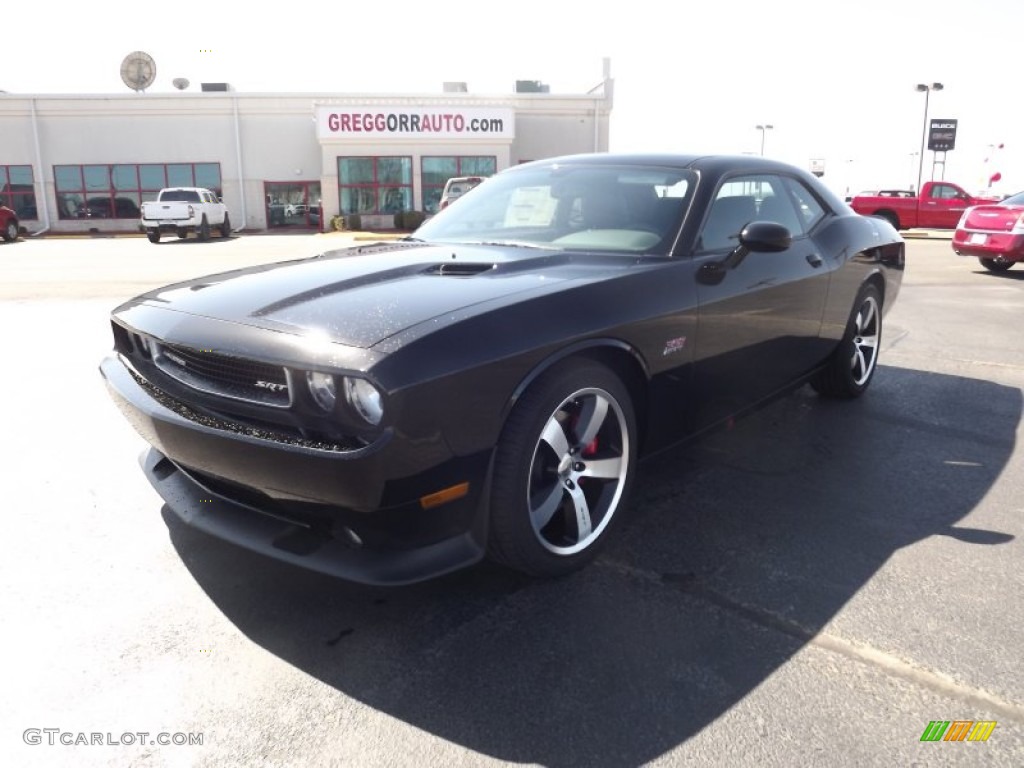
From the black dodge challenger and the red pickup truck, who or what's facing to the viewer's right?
the red pickup truck

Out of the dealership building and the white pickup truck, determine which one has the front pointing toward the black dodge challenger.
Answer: the dealership building

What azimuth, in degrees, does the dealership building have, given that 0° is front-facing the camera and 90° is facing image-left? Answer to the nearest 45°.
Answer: approximately 0°

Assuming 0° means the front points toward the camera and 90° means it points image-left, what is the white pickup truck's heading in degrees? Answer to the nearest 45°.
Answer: approximately 225°

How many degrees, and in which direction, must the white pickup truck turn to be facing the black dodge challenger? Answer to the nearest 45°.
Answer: approximately 135° to its right

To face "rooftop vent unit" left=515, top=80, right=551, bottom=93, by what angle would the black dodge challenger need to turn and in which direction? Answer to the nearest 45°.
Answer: approximately 135° to its right

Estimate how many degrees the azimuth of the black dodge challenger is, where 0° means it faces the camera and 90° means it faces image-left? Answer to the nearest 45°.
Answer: approximately 45°

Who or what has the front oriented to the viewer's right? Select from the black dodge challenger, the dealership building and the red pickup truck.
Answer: the red pickup truck

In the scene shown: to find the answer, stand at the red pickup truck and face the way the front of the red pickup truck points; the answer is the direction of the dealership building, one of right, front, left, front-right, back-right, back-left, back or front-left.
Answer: back

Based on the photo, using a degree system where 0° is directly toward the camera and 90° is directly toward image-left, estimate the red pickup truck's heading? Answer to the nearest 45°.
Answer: approximately 270°
